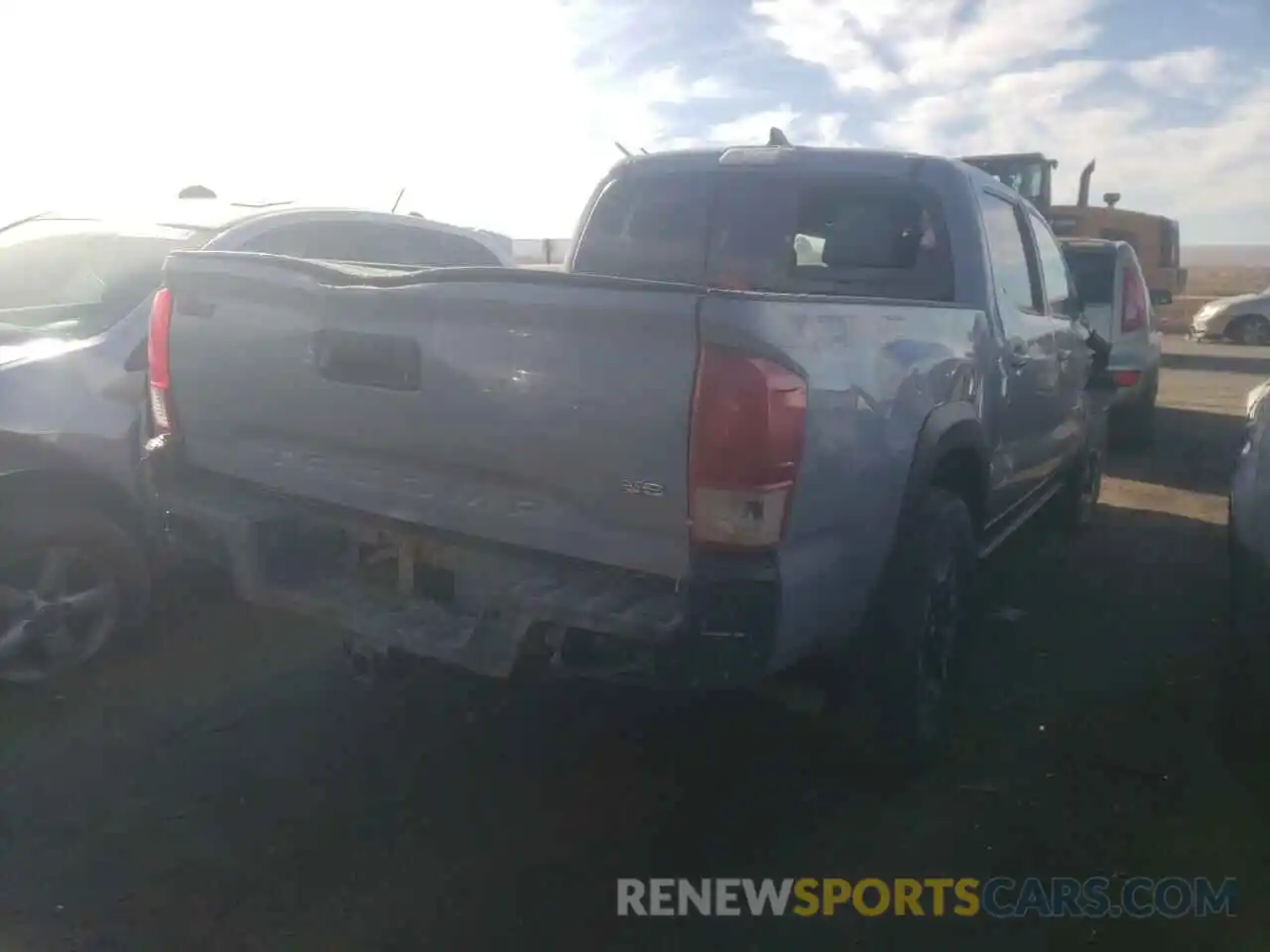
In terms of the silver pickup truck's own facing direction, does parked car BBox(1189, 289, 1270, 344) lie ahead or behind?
ahead

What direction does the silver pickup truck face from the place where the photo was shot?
facing away from the viewer and to the right of the viewer

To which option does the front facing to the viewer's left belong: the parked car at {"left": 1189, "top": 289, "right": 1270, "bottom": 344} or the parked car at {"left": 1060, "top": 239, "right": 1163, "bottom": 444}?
the parked car at {"left": 1189, "top": 289, "right": 1270, "bottom": 344}

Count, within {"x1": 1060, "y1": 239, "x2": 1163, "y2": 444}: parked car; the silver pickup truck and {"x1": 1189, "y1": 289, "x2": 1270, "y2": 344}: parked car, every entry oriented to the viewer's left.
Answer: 1

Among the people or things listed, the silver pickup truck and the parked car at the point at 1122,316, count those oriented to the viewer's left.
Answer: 0

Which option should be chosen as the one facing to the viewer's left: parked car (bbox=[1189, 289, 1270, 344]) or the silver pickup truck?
the parked car

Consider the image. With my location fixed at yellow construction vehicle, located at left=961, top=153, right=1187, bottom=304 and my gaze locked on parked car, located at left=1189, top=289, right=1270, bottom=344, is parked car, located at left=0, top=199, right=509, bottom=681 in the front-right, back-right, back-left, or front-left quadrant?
back-right

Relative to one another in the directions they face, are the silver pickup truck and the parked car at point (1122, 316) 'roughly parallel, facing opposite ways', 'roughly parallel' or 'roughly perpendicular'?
roughly parallel

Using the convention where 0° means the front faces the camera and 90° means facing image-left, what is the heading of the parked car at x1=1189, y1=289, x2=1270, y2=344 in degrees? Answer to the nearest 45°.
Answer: approximately 90°

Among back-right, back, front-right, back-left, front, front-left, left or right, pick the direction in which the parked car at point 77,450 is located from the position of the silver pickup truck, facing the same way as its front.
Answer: left

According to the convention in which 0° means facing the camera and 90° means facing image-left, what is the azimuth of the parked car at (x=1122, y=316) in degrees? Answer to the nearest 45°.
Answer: approximately 225°

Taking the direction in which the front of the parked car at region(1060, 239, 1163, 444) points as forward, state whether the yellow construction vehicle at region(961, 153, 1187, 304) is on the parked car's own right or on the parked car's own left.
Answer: on the parked car's own left

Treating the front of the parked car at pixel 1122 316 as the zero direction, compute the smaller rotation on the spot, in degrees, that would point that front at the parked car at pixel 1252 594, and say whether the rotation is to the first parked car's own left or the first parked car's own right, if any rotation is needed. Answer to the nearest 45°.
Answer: approximately 135° to the first parked car's own right
